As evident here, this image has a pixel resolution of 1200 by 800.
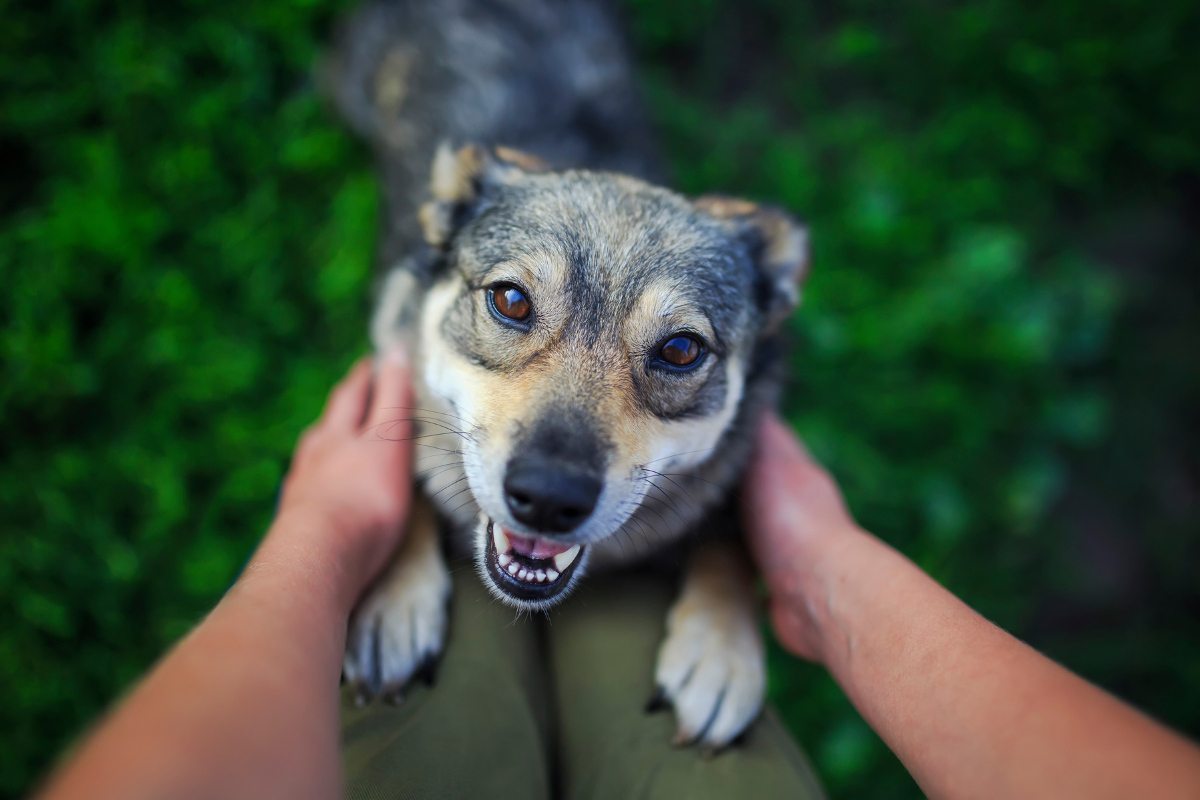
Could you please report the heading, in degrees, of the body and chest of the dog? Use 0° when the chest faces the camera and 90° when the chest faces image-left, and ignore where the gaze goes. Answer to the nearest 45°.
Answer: approximately 0°
